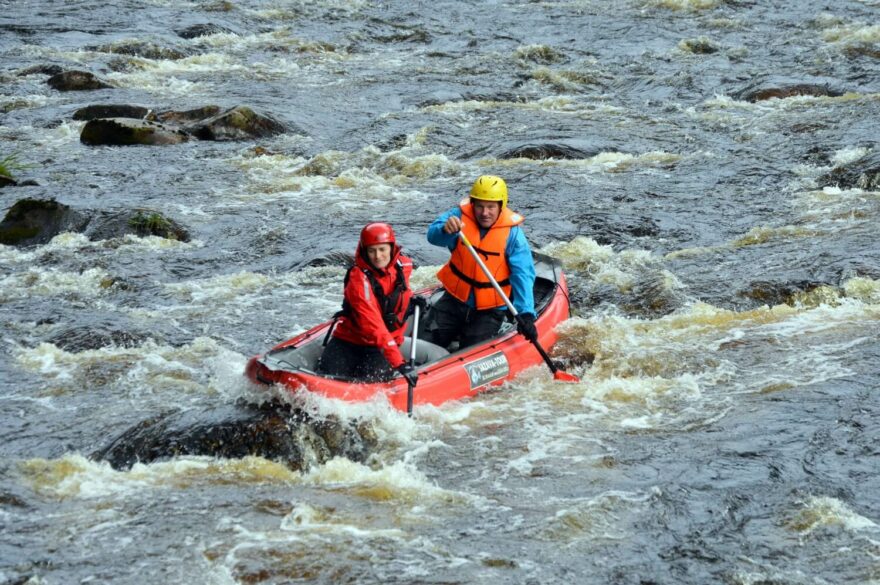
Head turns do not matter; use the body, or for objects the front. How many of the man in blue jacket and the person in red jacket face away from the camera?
0

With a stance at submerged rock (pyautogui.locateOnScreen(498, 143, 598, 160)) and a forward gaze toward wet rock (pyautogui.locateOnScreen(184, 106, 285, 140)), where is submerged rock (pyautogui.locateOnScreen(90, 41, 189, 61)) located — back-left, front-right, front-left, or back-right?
front-right

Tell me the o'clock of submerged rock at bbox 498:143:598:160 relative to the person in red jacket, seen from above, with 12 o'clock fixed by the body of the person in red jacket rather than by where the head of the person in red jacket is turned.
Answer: The submerged rock is roughly at 8 o'clock from the person in red jacket.

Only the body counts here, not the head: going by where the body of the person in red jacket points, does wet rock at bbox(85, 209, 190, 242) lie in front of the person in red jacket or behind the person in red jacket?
behind

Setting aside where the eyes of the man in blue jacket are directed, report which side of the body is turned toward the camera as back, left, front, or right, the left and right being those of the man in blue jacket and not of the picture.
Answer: front

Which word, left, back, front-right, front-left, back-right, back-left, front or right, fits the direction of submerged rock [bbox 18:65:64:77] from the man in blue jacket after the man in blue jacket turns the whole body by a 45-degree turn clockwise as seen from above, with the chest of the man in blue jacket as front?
right

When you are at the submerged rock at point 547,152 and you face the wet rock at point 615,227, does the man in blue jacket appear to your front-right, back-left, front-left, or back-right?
front-right

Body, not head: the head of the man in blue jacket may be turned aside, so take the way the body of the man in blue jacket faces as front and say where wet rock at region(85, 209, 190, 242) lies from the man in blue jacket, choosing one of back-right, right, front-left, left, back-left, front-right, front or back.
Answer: back-right

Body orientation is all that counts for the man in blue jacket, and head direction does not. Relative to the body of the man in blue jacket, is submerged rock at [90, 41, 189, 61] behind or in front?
behind
